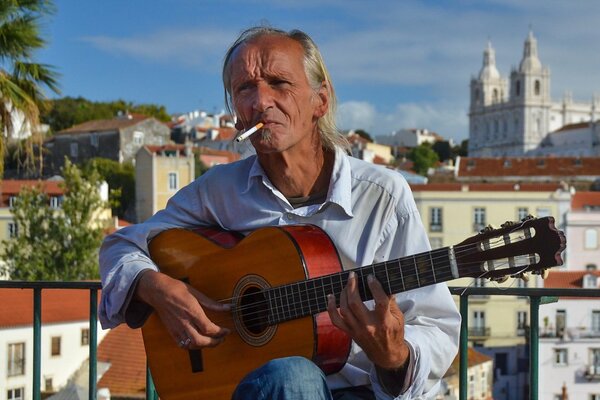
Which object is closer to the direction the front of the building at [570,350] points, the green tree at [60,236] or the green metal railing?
the green metal railing

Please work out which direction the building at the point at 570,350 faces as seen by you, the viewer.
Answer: facing the viewer

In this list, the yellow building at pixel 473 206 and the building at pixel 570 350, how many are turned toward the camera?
2

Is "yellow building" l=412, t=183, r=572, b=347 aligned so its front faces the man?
yes

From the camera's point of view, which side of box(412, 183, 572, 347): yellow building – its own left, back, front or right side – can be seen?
front

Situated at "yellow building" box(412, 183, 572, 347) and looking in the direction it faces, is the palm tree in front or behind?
in front

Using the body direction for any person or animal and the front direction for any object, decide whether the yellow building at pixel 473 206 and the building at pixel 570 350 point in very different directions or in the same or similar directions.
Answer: same or similar directions

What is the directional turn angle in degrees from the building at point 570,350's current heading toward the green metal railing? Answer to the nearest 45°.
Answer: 0° — it already faces it

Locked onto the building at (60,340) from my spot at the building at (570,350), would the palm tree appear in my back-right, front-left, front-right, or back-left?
front-left

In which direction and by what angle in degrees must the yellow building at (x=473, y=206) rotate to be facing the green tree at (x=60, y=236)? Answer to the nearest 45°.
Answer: approximately 45° to its right

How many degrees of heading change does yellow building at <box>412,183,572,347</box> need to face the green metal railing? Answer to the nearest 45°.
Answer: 0° — it already faces it

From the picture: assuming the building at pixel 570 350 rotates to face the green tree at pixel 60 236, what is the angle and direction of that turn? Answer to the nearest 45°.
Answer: approximately 45° to its right

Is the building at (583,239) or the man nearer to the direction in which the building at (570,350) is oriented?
the man

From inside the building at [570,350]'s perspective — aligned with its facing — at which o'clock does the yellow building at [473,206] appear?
The yellow building is roughly at 5 o'clock from the building.

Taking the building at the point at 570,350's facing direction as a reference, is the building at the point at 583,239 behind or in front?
behind

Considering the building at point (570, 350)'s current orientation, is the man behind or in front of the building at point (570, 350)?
in front
